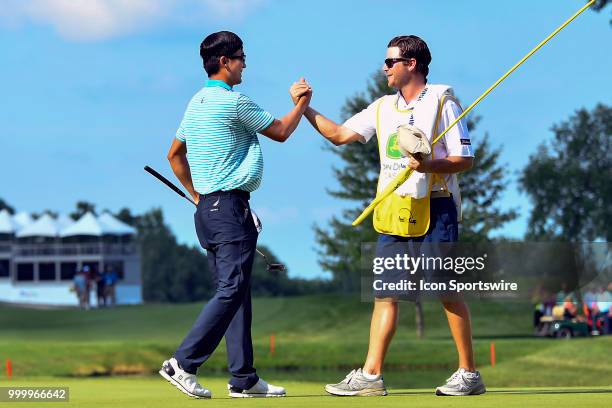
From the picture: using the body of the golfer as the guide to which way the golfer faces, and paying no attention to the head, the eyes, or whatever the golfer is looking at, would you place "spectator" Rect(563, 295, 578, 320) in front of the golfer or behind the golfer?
in front

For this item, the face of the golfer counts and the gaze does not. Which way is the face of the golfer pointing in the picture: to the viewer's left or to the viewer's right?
to the viewer's right

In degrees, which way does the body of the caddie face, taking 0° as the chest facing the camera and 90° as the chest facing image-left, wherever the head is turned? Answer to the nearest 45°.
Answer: approximately 45°

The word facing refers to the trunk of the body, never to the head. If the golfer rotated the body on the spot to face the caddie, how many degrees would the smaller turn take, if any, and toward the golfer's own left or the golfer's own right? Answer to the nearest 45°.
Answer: approximately 45° to the golfer's own right

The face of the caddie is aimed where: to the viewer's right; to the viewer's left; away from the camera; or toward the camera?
to the viewer's left

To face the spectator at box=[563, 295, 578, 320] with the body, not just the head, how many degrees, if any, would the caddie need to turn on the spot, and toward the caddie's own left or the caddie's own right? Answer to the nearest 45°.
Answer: approximately 135° to the caddie's own right

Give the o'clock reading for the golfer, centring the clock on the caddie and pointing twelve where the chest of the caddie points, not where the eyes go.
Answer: The golfer is roughly at 1 o'clock from the caddie.

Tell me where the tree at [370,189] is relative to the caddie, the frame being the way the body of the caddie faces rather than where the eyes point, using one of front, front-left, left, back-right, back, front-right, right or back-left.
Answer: back-right

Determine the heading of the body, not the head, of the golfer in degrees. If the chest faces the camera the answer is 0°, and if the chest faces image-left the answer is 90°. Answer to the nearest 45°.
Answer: approximately 225°

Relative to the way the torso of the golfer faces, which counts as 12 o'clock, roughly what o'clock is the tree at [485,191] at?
The tree is roughly at 11 o'clock from the golfer.

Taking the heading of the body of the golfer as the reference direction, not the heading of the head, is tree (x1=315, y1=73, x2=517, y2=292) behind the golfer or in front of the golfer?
in front

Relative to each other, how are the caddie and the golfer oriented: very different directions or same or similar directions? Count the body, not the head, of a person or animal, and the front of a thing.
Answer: very different directions

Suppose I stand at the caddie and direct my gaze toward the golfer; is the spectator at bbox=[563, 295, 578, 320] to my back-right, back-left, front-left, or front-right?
back-right
